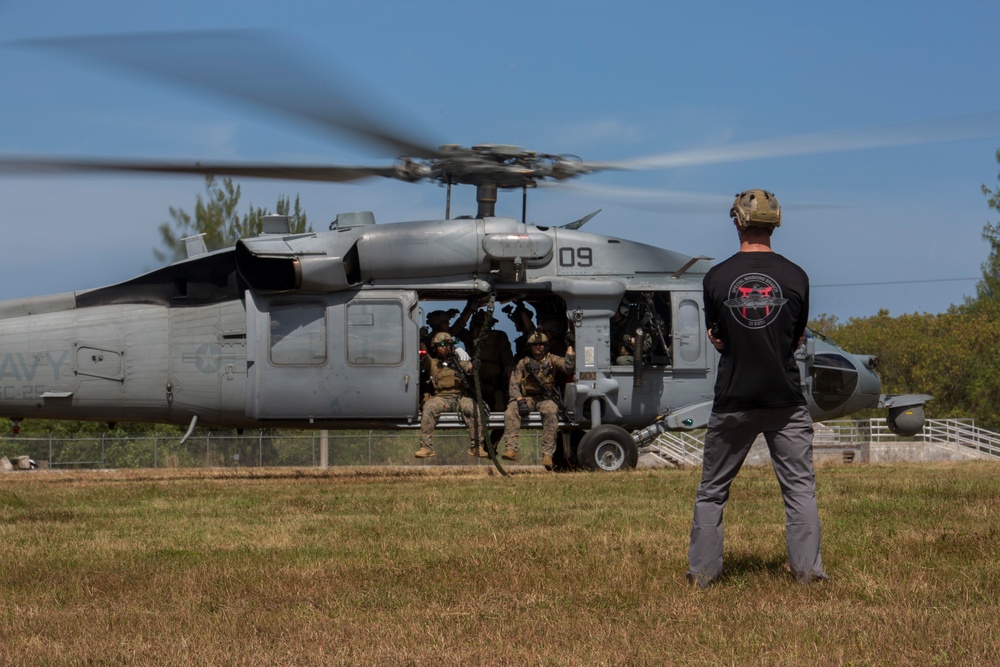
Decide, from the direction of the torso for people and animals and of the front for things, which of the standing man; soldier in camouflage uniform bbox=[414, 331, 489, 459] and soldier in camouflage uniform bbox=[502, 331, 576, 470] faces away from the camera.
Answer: the standing man

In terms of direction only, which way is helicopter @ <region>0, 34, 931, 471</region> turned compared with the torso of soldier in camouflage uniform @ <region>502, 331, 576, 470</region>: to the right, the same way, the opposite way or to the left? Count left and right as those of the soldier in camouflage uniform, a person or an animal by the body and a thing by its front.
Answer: to the left

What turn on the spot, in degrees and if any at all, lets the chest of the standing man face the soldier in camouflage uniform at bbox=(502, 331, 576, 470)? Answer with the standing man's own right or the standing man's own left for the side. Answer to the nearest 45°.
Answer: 0° — they already face them

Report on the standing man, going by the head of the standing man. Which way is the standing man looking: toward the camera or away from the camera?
away from the camera

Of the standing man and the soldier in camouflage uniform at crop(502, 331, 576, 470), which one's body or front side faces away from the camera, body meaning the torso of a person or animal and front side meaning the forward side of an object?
the standing man

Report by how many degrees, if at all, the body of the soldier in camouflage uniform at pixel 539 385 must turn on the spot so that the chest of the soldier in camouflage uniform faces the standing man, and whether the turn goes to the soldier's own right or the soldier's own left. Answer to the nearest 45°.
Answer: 0° — they already face them

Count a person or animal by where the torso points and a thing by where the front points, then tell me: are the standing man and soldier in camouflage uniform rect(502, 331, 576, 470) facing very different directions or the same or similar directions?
very different directions

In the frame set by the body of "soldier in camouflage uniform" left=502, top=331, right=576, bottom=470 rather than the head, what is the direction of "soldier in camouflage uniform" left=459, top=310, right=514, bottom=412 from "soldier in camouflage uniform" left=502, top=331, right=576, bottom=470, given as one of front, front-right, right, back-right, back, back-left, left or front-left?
back-right

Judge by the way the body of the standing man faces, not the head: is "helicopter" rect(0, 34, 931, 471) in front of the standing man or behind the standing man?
in front

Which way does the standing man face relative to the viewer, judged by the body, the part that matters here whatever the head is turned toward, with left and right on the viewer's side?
facing away from the viewer

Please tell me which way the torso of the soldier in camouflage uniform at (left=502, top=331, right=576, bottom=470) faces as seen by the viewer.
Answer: toward the camera

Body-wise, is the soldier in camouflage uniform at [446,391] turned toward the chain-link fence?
no

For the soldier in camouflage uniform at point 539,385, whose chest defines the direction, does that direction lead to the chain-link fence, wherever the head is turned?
no

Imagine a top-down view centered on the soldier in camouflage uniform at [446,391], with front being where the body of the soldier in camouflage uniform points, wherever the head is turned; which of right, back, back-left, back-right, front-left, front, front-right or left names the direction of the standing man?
front

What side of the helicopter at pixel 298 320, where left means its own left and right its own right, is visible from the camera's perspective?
right

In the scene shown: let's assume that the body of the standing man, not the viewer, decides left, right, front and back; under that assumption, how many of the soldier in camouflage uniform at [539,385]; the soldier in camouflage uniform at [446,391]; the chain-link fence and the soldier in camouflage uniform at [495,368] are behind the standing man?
0

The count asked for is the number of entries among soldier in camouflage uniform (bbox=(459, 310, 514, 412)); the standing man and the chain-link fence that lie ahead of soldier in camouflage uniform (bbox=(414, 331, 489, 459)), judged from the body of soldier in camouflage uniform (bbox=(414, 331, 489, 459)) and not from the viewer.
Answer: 1
